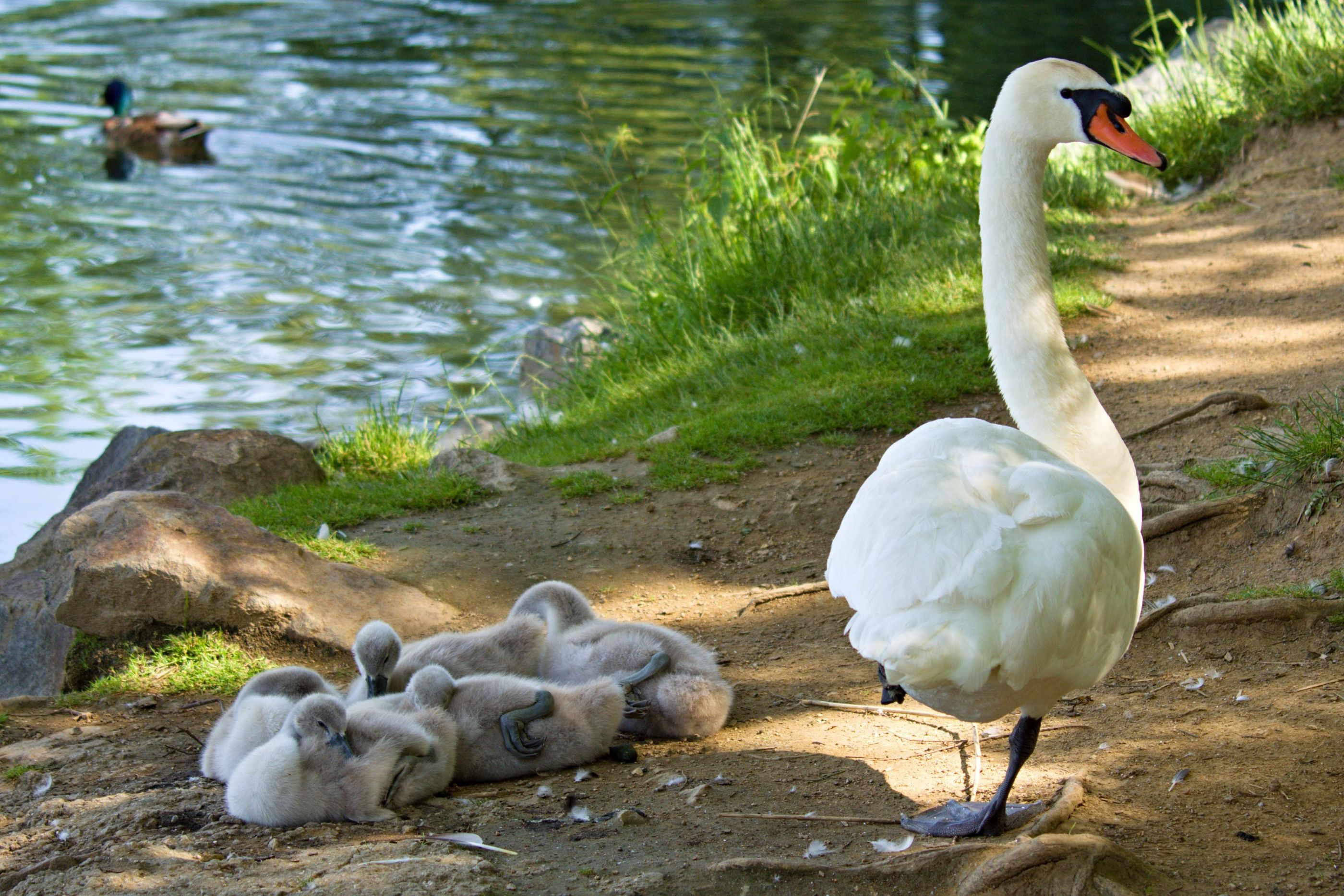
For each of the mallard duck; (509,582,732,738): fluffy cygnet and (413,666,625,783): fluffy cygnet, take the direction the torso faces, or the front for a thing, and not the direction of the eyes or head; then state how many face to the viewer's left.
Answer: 3

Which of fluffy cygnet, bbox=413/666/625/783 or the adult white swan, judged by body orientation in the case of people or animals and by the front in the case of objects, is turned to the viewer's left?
the fluffy cygnet

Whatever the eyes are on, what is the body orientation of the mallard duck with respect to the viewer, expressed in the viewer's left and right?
facing to the left of the viewer

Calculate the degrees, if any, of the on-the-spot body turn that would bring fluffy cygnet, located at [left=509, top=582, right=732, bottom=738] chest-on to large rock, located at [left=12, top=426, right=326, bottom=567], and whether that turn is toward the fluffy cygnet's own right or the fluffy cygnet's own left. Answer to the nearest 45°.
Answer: approximately 45° to the fluffy cygnet's own right

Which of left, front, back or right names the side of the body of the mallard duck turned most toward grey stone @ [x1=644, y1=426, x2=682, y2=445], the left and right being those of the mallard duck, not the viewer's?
left

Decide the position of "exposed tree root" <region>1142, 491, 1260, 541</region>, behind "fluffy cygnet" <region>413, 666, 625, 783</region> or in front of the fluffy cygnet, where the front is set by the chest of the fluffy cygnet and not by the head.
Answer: behind

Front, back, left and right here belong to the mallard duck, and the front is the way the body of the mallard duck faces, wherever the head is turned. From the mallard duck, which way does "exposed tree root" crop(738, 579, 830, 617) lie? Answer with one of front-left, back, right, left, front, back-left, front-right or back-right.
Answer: left

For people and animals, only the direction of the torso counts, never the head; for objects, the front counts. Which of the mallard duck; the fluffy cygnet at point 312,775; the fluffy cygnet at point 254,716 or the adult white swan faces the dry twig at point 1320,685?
the adult white swan

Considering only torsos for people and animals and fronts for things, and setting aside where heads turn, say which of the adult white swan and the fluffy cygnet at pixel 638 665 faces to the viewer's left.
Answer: the fluffy cygnet

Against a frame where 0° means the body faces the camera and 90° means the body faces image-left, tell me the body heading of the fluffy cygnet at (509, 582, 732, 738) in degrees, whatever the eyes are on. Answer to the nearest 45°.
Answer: approximately 90°

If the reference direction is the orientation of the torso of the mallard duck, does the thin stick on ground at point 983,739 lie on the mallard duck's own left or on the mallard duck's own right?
on the mallard duck's own left
